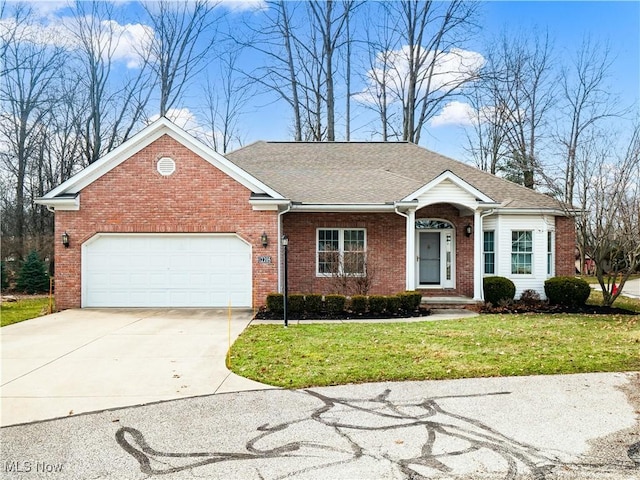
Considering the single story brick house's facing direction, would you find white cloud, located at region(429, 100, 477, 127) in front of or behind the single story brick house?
behind

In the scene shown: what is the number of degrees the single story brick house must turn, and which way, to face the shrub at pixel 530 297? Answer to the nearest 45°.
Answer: approximately 90° to its left

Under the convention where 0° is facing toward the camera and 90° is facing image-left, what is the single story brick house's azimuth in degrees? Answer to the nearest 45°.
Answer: approximately 0°

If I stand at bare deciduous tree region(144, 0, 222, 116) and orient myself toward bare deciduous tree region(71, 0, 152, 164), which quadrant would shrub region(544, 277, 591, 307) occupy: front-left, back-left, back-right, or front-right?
back-left

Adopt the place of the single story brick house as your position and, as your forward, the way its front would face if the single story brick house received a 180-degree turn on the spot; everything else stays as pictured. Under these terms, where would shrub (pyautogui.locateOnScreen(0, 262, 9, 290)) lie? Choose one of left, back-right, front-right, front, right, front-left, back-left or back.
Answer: front-left

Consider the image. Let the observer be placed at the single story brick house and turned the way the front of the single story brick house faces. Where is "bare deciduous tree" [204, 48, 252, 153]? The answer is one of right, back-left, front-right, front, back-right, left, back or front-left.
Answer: back

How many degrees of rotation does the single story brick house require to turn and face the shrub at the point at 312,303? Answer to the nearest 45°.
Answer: approximately 45° to its left

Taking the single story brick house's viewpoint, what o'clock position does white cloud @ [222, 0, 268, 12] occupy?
The white cloud is roughly at 6 o'clock from the single story brick house.

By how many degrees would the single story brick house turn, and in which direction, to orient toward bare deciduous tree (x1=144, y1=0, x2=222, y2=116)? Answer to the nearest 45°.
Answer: approximately 180°

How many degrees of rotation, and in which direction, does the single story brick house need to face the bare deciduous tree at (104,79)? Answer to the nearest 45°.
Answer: approximately 135° to its right
